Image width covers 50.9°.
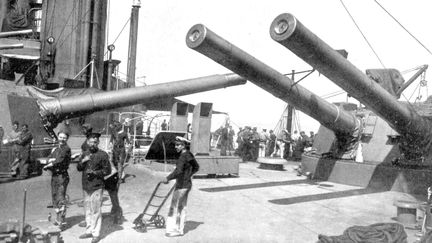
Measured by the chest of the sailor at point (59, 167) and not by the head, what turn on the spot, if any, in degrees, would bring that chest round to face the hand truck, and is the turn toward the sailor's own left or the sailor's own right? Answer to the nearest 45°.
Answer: approximately 90° to the sailor's own left

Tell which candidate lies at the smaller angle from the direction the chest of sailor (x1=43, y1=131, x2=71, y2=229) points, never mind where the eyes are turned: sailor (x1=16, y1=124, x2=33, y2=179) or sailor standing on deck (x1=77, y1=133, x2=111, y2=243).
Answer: the sailor standing on deck

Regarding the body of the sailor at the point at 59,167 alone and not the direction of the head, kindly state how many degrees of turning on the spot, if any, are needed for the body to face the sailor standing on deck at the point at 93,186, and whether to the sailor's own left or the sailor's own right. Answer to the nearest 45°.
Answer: approximately 90° to the sailor's own left

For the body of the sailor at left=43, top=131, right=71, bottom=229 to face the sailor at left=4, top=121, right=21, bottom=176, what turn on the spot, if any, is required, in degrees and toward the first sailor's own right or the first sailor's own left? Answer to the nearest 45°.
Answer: approximately 135° to the first sailor's own right

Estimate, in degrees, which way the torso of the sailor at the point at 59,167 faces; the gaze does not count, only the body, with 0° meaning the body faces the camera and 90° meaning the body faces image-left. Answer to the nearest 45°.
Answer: approximately 45°

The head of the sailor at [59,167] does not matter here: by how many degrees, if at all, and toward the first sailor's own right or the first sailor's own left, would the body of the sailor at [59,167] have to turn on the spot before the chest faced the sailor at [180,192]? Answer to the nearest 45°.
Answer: approximately 90° to the first sailor's own left

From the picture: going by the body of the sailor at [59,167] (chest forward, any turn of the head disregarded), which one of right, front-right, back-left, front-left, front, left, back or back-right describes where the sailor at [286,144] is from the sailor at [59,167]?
back

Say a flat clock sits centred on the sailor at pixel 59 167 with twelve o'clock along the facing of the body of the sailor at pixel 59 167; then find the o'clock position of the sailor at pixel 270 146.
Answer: the sailor at pixel 270 146 is roughly at 6 o'clock from the sailor at pixel 59 167.

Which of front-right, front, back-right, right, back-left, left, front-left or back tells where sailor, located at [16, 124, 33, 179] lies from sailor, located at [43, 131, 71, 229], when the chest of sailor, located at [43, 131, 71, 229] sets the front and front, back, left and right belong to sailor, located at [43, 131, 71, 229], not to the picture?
back-right
